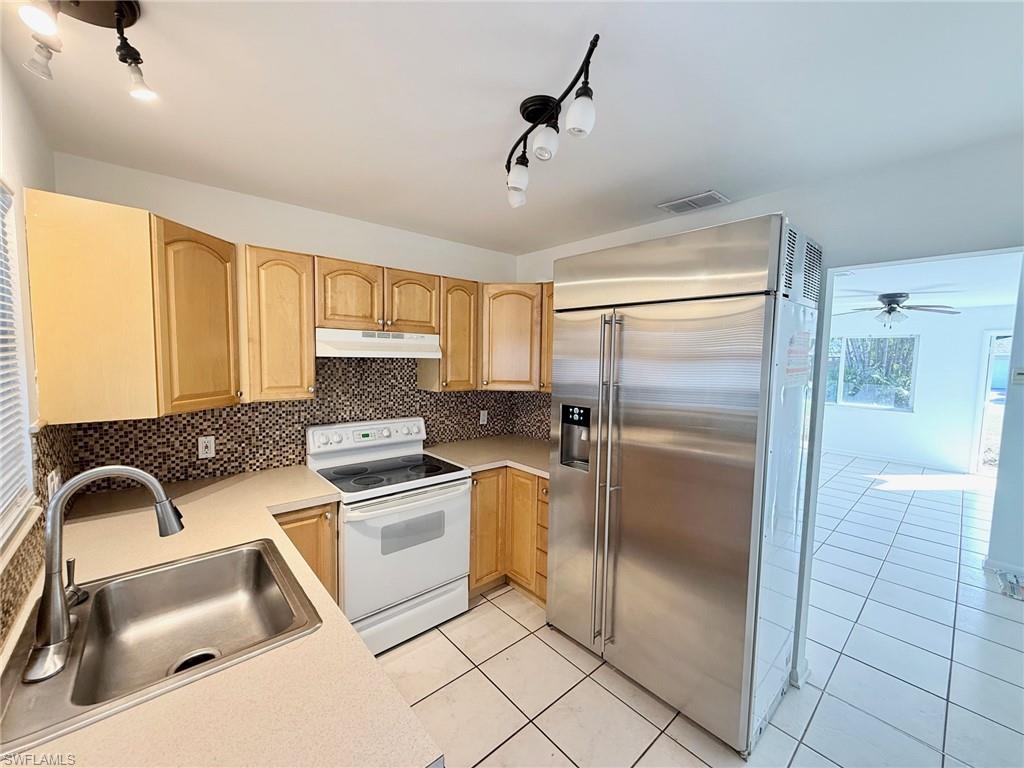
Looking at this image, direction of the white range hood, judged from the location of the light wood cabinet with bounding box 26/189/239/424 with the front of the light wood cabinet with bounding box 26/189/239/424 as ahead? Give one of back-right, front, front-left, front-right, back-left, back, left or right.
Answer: front-left

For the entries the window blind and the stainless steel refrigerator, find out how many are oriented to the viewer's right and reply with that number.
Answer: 1

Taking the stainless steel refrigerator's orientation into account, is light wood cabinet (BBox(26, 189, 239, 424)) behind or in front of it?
in front

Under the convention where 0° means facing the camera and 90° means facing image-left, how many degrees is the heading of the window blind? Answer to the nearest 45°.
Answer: approximately 270°

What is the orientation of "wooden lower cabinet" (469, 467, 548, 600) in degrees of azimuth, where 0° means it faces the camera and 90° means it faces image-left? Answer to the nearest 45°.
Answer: approximately 0°

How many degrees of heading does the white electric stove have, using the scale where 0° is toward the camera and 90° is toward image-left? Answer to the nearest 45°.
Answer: approximately 315°

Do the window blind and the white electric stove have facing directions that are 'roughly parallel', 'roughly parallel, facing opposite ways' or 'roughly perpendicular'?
roughly perpendicular

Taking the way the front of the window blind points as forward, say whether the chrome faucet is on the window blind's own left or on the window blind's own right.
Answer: on the window blind's own right
